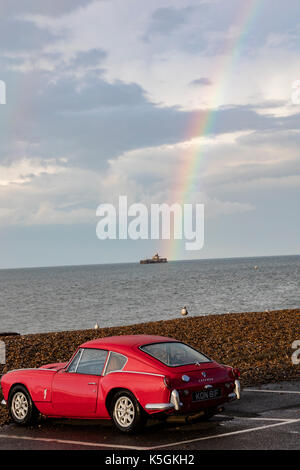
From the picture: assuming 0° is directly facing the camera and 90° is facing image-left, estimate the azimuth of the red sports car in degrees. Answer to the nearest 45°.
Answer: approximately 135°
